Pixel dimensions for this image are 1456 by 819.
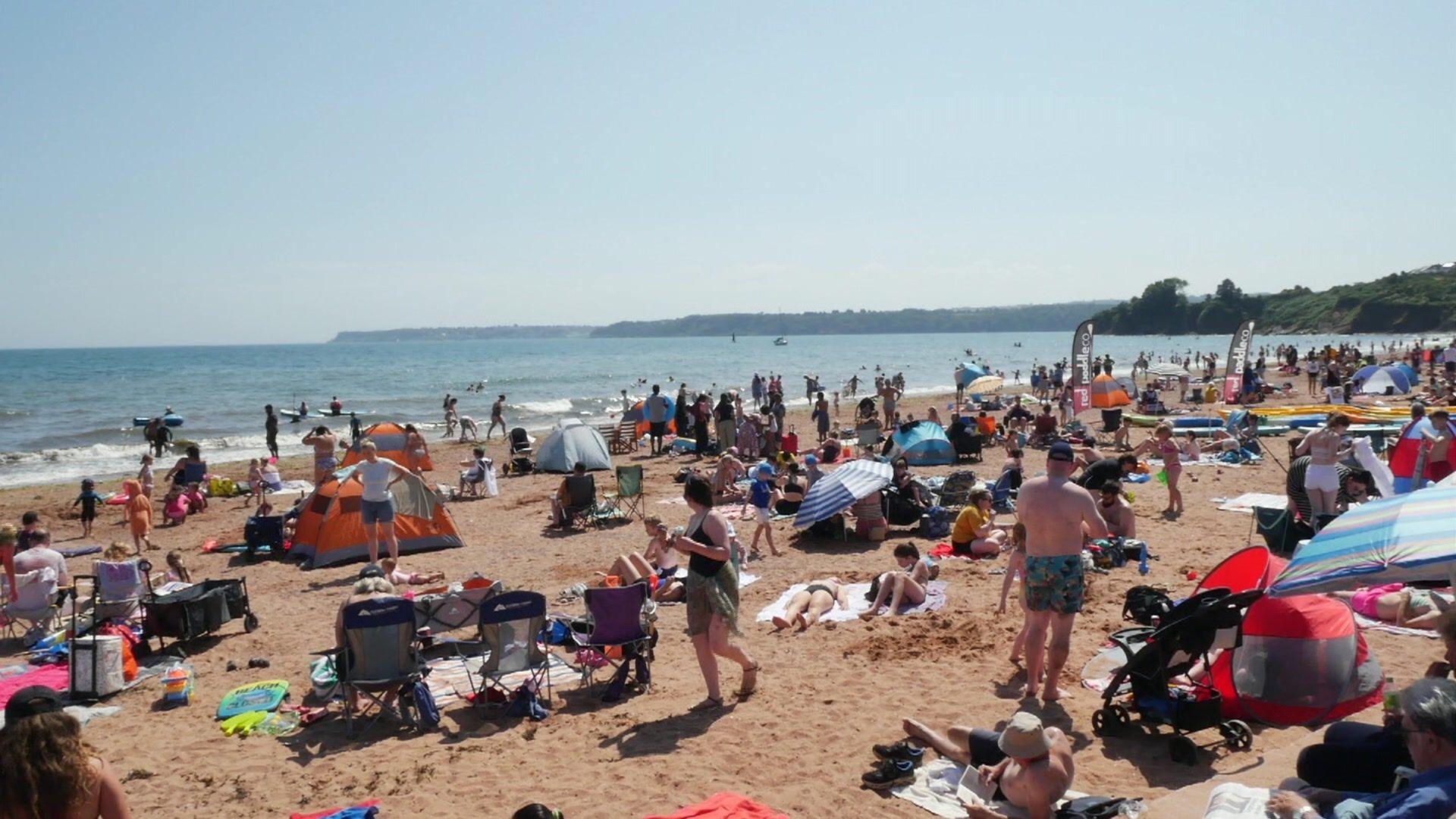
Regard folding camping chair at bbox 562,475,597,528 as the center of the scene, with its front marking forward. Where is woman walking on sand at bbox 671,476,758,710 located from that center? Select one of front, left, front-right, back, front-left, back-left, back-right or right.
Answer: back

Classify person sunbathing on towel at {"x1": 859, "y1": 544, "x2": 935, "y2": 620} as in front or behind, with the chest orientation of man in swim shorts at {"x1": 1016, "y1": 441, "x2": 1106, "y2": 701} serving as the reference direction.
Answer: in front

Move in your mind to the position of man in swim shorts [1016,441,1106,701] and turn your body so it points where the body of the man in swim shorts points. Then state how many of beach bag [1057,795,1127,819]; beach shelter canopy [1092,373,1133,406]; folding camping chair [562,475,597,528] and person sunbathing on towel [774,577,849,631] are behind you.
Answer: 1

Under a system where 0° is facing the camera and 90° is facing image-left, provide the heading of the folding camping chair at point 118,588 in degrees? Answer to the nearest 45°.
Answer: approximately 180°

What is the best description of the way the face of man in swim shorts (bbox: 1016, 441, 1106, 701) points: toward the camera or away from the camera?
away from the camera

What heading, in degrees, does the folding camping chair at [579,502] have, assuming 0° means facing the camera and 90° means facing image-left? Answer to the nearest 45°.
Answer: approximately 180°

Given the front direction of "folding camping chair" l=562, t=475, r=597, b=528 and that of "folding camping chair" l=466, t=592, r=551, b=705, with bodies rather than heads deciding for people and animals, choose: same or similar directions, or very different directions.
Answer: same or similar directions

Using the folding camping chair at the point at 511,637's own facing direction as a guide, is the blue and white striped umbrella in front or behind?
in front

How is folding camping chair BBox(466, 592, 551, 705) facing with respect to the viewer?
away from the camera

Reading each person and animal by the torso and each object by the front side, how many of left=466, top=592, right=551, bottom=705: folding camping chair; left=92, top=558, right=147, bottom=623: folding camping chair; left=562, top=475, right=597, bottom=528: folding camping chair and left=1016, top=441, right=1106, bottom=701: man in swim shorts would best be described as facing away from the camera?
4

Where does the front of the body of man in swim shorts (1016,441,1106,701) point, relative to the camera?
away from the camera

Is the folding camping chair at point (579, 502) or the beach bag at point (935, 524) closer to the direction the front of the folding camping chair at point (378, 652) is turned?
the folding camping chair

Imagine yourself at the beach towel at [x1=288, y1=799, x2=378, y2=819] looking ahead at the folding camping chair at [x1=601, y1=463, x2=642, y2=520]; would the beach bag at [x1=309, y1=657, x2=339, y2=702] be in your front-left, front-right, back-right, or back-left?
front-left

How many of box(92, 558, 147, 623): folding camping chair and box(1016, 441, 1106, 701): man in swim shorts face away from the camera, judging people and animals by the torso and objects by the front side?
2

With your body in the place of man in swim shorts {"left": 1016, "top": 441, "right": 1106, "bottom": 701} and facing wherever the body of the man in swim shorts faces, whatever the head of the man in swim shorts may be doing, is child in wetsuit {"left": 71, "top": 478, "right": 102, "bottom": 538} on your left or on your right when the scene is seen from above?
on your left

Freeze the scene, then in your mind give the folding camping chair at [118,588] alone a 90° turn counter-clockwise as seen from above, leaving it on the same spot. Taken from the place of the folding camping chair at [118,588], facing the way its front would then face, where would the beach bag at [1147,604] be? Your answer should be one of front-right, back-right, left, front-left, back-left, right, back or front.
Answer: back-left

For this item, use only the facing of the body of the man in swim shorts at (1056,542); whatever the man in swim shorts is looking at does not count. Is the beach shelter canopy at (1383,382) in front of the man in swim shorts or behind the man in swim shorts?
in front

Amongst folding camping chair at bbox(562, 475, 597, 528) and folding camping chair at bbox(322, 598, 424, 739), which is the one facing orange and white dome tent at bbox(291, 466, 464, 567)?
folding camping chair at bbox(322, 598, 424, 739)

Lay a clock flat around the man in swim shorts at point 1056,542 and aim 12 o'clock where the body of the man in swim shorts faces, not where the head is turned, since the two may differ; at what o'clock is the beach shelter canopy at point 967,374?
The beach shelter canopy is roughly at 12 o'clock from the man in swim shorts.

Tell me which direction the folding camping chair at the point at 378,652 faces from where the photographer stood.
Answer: facing away from the viewer

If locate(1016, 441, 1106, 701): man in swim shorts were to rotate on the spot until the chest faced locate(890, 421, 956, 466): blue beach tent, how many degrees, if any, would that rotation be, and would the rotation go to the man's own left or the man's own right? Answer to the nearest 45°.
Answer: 0° — they already face it
